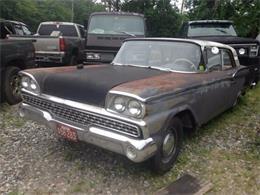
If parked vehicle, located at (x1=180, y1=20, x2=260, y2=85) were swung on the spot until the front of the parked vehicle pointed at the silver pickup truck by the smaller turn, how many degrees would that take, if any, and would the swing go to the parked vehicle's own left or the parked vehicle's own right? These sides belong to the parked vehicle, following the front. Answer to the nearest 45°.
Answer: approximately 135° to the parked vehicle's own right

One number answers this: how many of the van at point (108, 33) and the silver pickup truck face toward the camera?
1

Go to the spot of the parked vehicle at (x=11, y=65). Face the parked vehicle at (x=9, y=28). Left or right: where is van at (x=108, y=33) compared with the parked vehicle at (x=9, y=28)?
right

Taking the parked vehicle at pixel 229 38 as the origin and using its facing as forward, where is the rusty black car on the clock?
The rusty black car is roughly at 2 o'clock from the parked vehicle.

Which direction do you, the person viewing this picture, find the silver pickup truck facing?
facing away from the viewer and to the right of the viewer

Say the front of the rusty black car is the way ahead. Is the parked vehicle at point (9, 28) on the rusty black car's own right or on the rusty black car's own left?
on the rusty black car's own right
